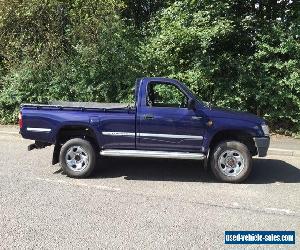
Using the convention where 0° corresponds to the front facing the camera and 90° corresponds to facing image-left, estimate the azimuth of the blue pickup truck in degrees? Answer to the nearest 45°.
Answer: approximately 270°

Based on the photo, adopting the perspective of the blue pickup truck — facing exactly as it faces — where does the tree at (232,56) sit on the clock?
The tree is roughly at 10 o'clock from the blue pickup truck.
